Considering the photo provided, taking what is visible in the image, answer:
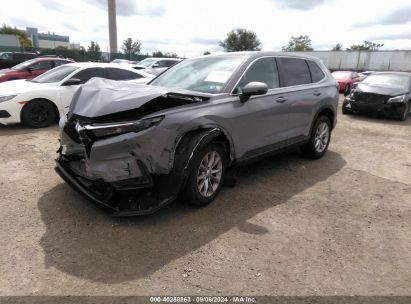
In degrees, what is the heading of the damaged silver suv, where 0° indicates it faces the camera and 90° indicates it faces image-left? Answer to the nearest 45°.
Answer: approximately 45°

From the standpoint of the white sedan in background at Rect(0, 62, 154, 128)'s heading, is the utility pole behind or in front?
behind

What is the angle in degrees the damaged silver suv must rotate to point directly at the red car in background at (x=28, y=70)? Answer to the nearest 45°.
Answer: approximately 90° to its right

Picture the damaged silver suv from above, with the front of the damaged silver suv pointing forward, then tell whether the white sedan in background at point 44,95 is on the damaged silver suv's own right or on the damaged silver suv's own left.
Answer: on the damaged silver suv's own right

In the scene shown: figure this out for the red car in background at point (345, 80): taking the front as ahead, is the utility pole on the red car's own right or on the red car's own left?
on the red car's own right
